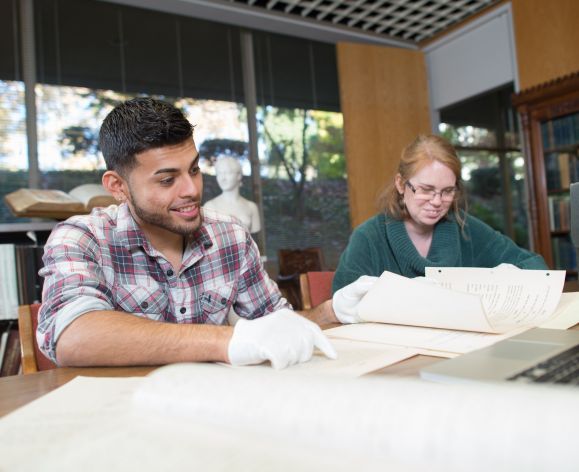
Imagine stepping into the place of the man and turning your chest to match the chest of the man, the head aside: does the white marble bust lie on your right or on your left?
on your left

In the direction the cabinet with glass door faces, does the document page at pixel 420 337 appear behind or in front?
in front

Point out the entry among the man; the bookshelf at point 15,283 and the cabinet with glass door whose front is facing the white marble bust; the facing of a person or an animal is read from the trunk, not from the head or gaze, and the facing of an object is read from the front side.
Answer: the cabinet with glass door

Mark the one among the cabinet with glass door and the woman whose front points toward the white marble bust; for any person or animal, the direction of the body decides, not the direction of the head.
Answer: the cabinet with glass door

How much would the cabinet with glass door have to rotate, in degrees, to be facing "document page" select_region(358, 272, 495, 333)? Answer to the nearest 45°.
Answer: approximately 45° to its left

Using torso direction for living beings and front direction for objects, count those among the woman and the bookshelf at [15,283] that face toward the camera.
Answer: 2

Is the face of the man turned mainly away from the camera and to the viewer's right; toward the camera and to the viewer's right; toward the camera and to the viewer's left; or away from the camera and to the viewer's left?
toward the camera and to the viewer's right

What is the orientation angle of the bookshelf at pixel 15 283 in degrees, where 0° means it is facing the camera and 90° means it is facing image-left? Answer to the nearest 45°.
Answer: approximately 0°

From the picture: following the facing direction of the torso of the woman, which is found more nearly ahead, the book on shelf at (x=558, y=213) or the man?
the man

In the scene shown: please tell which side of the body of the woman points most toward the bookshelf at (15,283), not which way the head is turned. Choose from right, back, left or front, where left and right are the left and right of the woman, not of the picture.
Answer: right

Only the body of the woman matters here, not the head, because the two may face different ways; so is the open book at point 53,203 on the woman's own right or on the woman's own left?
on the woman's own right

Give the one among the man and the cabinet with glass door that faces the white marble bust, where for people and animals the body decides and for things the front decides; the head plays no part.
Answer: the cabinet with glass door

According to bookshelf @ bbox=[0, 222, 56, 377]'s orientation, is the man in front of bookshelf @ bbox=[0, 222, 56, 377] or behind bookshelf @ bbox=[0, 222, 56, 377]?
in front
